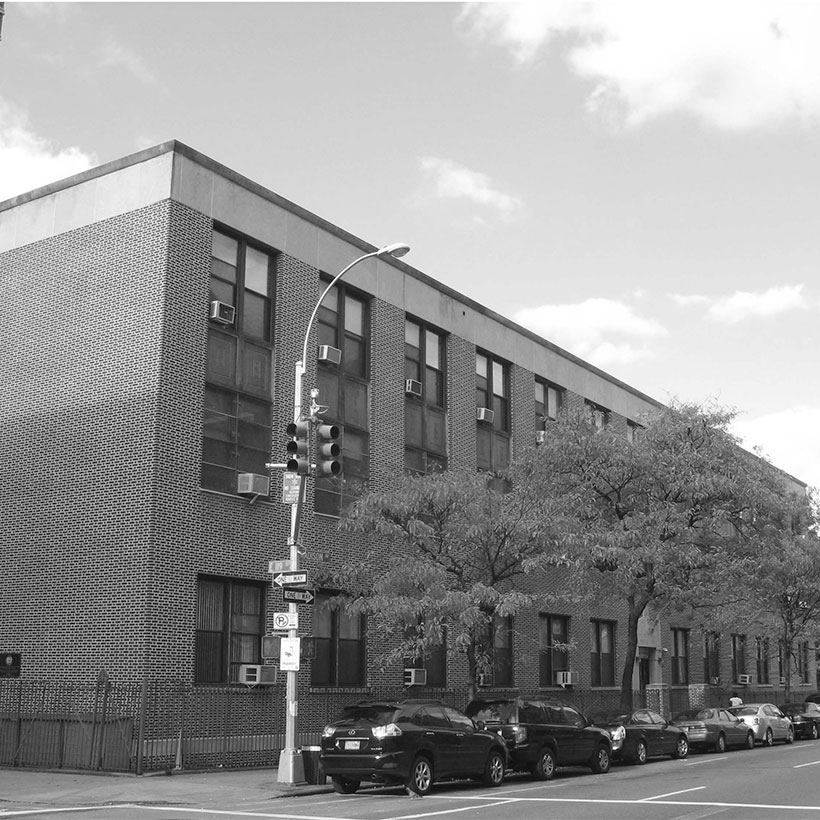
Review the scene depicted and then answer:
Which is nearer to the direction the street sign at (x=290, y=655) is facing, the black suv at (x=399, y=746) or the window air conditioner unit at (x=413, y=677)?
the black suv

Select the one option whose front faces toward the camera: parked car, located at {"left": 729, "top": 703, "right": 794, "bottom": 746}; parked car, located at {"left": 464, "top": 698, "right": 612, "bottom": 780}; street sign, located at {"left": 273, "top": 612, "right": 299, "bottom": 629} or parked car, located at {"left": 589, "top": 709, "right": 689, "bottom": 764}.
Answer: the street sign

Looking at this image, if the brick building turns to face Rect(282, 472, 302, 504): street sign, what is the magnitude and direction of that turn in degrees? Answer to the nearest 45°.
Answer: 0° — it already faces it

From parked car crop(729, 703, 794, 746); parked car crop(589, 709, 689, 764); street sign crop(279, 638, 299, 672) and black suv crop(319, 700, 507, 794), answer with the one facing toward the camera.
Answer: the street sign

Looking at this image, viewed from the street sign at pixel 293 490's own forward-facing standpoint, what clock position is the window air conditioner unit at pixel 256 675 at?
The window air conditioner unit is roughly at 6 o'clock from the street sign.

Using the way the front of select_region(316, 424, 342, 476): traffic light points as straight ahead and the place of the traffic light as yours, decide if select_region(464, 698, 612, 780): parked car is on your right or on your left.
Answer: on your left

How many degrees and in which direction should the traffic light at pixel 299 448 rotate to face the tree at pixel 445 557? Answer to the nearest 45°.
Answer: approximately 180°

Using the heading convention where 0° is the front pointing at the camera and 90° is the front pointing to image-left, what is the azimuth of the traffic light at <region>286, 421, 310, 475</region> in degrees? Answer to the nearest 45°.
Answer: approximately 45°

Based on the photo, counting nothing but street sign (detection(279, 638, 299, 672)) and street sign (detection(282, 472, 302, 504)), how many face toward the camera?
2
